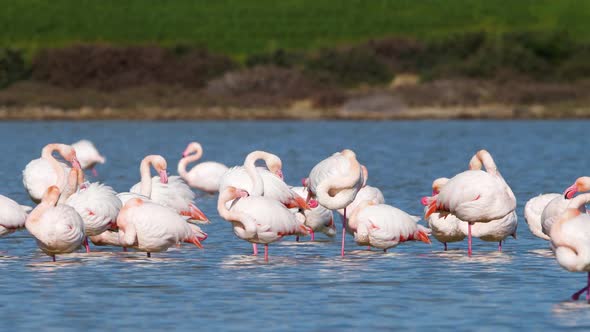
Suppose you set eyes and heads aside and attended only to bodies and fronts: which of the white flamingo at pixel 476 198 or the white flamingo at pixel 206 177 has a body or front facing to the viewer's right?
the white flamingo at pixel 476 198

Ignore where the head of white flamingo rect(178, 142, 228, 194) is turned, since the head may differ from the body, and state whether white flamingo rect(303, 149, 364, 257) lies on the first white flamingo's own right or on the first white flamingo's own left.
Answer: on the first white flamingo's own left

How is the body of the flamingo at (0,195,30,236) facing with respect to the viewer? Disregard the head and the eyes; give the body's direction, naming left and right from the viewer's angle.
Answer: facing to the left of the viewer

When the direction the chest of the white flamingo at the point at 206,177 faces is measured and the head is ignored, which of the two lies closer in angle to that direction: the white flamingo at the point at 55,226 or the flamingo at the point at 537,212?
the white flamingo

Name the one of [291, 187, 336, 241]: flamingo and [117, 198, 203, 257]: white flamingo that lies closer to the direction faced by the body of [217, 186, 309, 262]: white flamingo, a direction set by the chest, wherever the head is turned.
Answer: the white flamingo

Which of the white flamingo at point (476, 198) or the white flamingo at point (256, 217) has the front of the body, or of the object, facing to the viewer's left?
the white flamingo at point (256, 217)

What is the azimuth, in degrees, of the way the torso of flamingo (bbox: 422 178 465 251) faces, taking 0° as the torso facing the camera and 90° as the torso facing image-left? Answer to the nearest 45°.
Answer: approximately 90°

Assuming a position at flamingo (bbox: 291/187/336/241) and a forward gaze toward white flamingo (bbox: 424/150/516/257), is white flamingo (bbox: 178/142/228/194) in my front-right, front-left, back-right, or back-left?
back-left

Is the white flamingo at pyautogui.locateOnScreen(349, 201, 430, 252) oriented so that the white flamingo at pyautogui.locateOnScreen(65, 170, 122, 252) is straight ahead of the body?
yes

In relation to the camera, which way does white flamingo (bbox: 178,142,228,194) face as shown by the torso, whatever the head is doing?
to the viewer's left

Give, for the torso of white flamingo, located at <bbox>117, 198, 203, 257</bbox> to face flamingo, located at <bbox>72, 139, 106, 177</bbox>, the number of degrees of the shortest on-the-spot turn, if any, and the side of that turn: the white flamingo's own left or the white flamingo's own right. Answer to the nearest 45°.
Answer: approximately 90° to the white flamingo's own right
